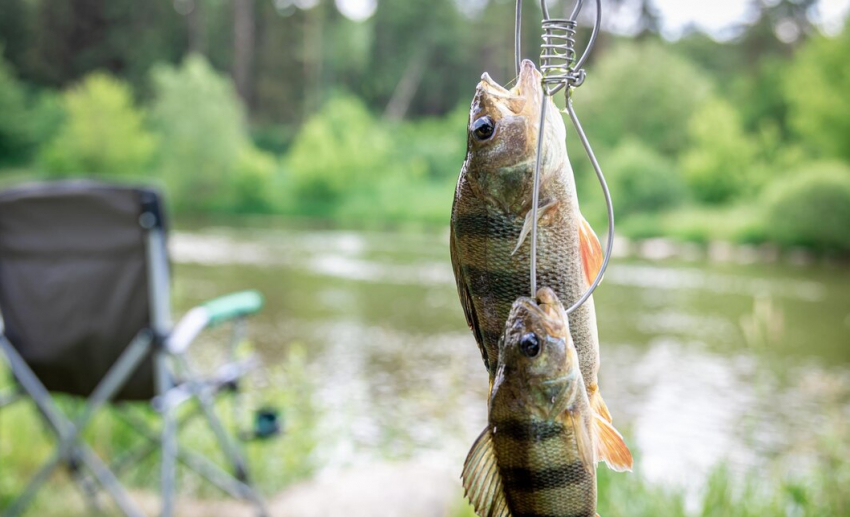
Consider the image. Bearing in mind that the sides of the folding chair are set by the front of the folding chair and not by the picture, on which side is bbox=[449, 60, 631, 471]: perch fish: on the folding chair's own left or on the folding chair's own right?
on the folding chair's own right

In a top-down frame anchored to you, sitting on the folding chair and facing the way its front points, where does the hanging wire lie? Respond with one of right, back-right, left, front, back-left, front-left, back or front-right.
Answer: back-right

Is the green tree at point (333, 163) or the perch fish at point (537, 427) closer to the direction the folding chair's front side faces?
the green tree

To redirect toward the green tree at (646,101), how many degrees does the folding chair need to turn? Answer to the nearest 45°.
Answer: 0° — it already faces it

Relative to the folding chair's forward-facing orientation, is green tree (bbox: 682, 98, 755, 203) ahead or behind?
ahead

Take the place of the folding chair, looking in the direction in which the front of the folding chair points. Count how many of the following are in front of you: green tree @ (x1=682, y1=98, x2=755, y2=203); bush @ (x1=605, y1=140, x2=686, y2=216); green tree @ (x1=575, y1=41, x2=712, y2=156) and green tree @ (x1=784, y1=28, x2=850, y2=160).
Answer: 4

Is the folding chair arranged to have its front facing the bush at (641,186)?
yes

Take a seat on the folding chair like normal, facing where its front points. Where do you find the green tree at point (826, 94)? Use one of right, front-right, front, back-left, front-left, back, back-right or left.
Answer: front

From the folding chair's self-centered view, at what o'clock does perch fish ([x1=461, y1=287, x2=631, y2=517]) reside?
The perch fish is roughly at 4 o'clock from the folding chair.

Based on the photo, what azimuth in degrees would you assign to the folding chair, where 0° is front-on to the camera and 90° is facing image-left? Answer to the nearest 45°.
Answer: approximately 225°

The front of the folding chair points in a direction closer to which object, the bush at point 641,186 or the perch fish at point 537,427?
the bush

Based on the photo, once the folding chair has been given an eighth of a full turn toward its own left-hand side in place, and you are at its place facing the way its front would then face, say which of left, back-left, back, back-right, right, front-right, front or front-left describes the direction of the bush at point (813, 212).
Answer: front-right

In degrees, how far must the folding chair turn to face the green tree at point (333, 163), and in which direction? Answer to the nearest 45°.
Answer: approximately 45° to its left

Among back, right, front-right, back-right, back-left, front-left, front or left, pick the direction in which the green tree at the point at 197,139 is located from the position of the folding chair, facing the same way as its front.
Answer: front-left

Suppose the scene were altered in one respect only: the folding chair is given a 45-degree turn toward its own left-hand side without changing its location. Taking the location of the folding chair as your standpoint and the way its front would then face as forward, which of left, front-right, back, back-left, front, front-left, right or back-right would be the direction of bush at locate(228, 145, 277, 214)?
front
